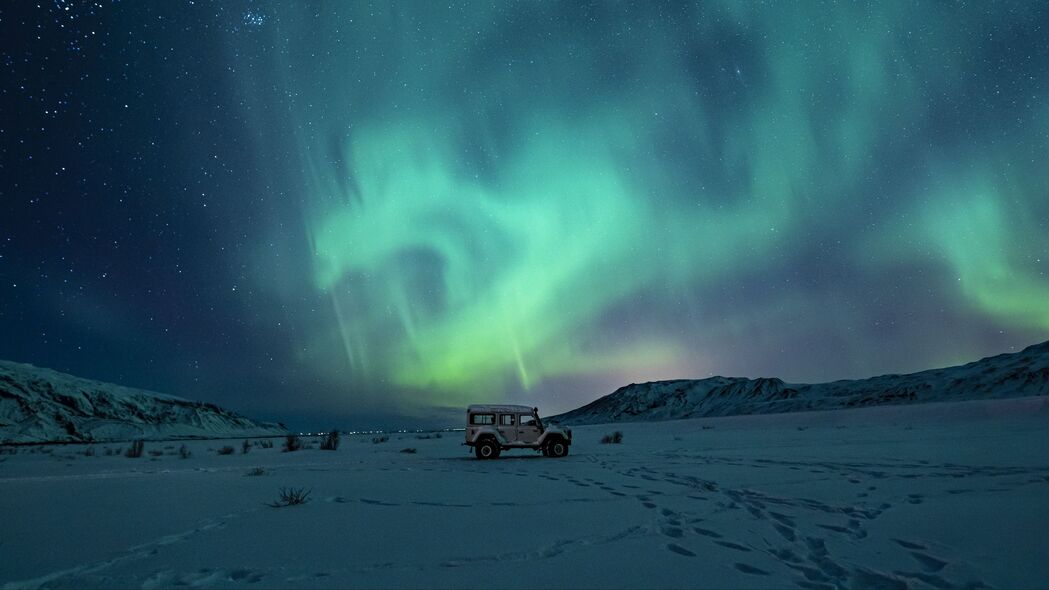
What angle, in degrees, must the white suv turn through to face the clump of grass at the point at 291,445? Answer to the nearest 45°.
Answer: approximately 135° to its left

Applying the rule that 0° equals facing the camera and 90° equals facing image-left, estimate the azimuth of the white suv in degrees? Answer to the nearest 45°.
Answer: approximately 270°
